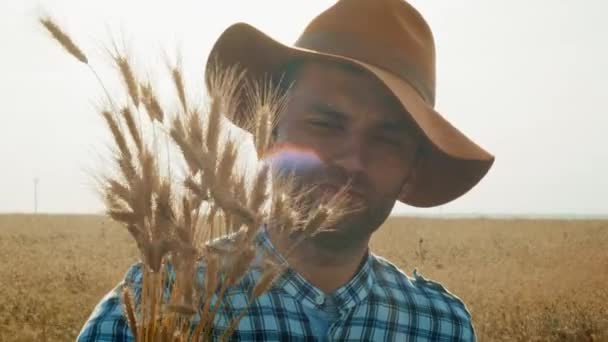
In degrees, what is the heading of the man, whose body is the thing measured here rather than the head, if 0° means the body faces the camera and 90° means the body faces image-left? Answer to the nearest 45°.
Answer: approximately 0°
